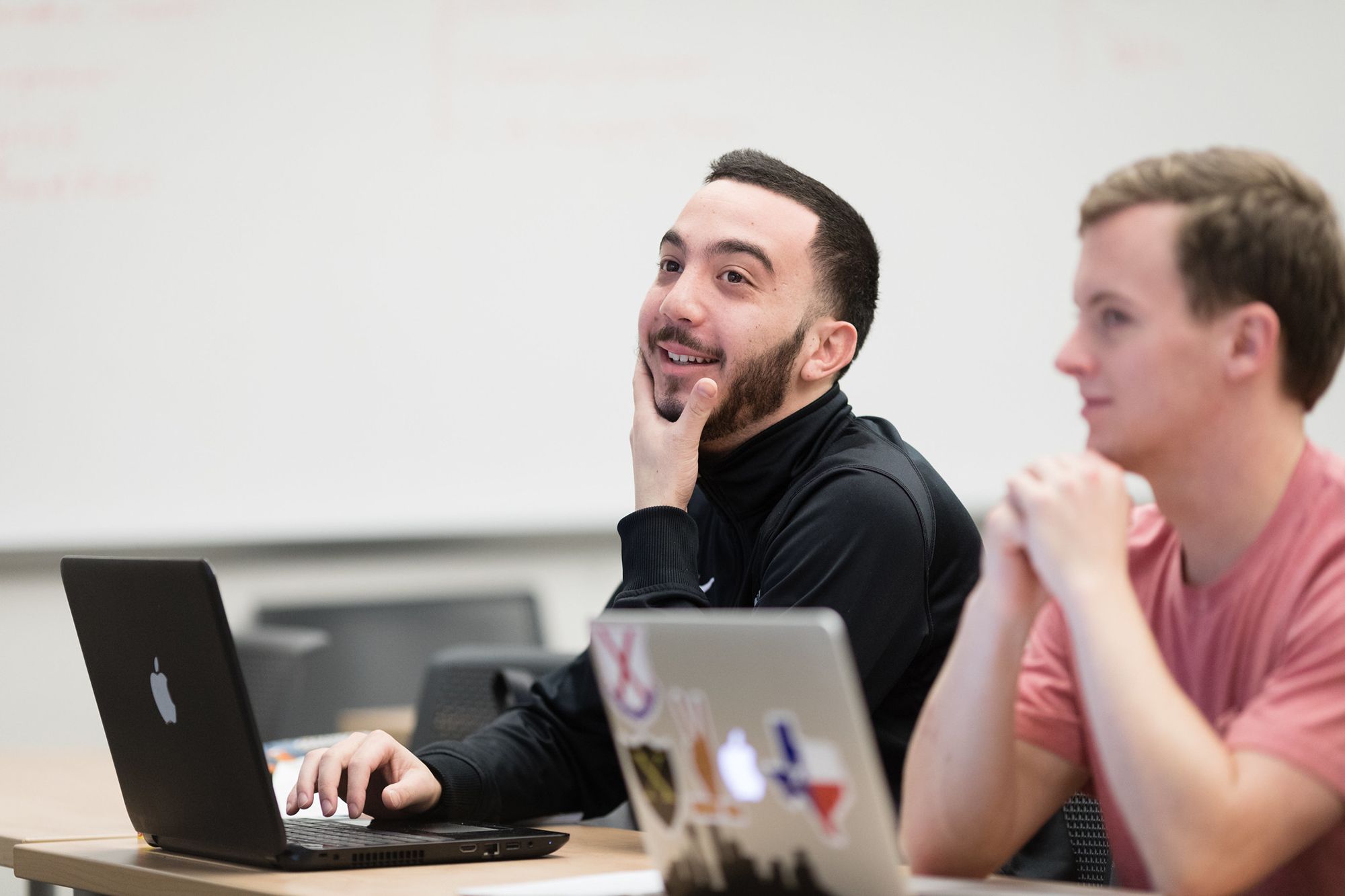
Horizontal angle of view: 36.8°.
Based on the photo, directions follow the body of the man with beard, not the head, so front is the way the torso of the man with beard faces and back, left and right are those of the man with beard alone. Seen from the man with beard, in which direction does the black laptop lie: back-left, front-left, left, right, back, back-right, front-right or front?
front

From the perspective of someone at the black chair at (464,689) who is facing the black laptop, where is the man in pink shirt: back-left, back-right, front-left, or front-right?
front-left

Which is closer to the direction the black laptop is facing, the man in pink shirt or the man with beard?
the man with beard

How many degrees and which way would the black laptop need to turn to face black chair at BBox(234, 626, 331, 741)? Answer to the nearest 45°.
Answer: approximately 45° to its left

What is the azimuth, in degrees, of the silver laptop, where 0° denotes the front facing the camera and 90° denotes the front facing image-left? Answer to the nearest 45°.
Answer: approximately 225°

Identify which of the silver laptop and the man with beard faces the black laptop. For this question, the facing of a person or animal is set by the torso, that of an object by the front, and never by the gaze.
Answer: the man with beard

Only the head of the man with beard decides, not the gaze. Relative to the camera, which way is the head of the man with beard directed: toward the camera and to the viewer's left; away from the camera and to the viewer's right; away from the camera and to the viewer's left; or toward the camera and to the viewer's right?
toward the camera and to the viewer's left

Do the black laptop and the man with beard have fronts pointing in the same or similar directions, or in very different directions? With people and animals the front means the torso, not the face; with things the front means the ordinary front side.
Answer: very different directions

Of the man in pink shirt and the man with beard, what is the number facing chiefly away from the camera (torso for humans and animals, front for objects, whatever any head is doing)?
0

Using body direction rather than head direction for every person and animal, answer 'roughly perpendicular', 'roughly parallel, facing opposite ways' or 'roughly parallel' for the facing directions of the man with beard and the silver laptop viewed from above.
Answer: roughly parallel, facing opposite ways

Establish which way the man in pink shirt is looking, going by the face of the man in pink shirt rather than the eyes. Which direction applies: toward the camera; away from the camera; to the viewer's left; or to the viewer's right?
to the viewer's left

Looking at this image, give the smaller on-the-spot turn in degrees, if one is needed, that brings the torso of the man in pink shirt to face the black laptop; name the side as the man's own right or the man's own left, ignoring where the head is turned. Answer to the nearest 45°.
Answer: approximately 45° to the man's own right
